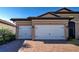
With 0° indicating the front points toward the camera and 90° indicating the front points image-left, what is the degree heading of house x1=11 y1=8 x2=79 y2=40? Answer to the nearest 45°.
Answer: approximately 0°

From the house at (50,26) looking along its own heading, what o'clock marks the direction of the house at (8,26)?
the house at (8,26) is roughly at 2 o'clock from the house at (50,26).

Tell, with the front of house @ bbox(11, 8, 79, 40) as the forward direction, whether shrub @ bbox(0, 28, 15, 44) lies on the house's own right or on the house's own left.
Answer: on the house's own right
